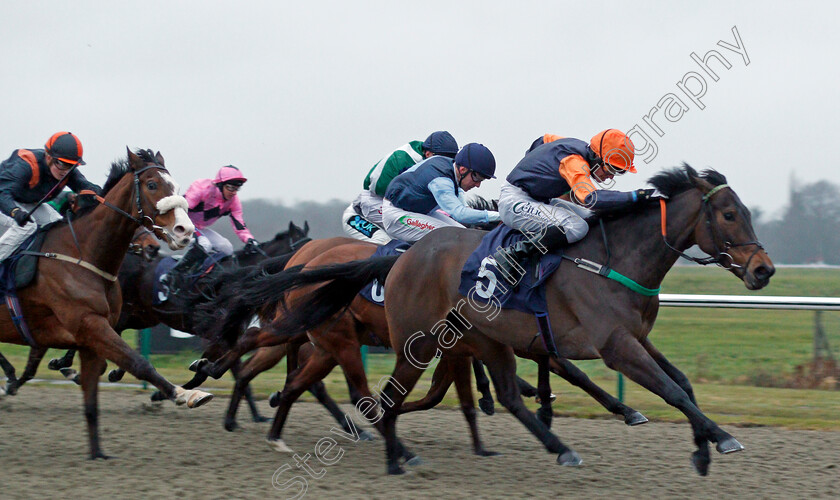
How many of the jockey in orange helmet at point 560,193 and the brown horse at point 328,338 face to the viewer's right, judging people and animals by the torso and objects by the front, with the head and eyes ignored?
2

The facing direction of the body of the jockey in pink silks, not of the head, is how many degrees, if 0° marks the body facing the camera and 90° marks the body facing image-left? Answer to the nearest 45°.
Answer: approximately 315°

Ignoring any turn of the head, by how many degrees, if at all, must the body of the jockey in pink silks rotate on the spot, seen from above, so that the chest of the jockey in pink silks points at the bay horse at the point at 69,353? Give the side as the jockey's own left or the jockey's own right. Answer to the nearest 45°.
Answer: approximately 90° to the jockey's own right

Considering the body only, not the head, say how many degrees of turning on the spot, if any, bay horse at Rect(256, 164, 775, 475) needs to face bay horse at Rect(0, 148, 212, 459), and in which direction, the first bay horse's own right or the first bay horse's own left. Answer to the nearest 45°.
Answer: approximately 180°

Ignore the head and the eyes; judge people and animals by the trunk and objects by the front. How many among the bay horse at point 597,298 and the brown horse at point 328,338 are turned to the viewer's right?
2

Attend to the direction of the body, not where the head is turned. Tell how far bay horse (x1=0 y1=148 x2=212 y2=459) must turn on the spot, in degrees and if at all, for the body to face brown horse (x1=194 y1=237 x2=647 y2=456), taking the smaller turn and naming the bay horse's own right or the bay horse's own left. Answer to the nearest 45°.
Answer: approximately 45° to the bay horse's own left

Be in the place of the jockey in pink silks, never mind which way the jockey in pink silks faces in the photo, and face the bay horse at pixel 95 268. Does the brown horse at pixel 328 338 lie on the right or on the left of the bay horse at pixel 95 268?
left

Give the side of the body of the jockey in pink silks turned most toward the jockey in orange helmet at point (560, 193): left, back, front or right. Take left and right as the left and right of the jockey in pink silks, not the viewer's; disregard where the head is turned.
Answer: front

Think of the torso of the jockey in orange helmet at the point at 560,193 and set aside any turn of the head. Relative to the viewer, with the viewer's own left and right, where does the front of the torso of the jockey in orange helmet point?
facing to the right of the viewer

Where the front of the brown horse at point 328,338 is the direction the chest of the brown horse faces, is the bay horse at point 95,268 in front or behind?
behind

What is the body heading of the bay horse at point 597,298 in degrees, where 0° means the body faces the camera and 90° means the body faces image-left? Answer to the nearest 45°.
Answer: approximately 270°

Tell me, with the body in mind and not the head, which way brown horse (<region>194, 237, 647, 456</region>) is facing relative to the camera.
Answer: to the viewer's right

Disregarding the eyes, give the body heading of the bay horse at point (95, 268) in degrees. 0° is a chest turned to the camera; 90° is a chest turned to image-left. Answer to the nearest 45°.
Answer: approximately 315°
